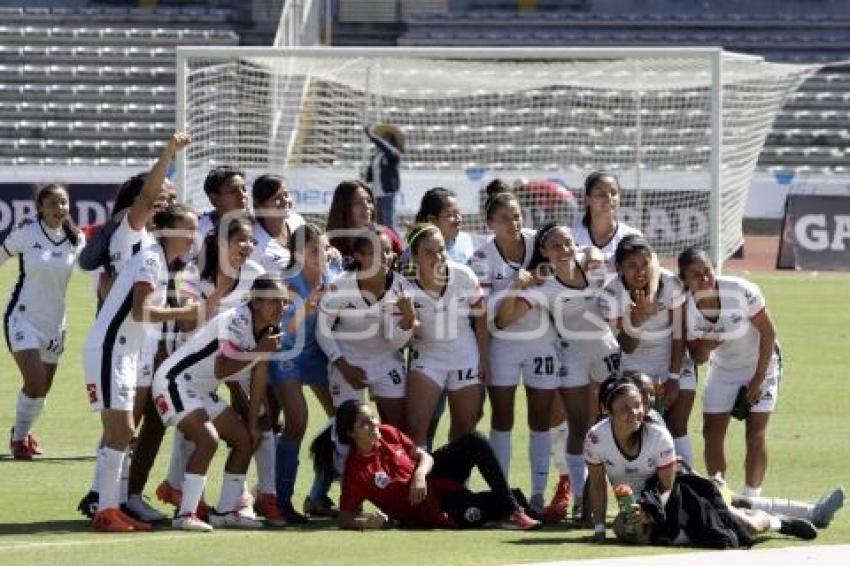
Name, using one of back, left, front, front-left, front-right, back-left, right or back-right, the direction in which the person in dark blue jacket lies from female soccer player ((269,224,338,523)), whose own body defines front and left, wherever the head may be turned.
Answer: back-left

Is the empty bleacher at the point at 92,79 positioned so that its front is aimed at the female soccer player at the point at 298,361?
yes

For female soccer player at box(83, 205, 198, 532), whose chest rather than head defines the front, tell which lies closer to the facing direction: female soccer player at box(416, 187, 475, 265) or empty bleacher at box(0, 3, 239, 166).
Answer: the female soccer player

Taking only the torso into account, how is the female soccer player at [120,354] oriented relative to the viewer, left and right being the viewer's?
facing to the right of the viewer

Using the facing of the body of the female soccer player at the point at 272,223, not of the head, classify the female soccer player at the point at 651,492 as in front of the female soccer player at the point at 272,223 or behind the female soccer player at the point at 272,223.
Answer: in front
